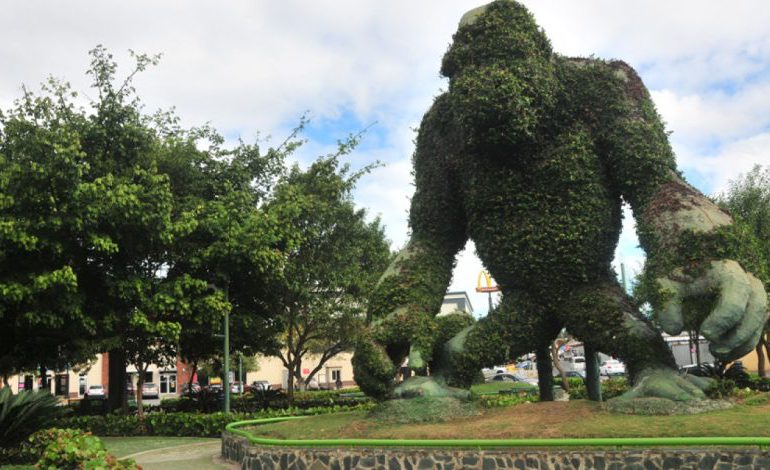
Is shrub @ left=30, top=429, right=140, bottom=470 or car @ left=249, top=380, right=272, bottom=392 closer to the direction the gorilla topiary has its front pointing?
the shrub

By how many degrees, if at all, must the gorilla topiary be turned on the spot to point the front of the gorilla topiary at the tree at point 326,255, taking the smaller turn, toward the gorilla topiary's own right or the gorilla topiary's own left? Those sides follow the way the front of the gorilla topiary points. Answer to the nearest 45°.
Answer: approximately 90° to the gorilla topiary's own right

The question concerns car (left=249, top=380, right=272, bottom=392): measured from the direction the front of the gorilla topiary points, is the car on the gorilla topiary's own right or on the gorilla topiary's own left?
on the gorilla topiary's own right

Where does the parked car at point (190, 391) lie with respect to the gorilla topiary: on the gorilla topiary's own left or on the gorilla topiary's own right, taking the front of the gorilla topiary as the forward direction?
on the gorilla topiary's own right

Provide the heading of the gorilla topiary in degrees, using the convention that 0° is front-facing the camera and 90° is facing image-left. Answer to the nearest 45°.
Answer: approximately 45°

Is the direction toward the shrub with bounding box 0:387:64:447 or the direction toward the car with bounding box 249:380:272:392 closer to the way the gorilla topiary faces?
the shrub

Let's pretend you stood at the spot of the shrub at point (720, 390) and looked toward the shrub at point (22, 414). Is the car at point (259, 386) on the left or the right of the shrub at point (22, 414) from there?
right

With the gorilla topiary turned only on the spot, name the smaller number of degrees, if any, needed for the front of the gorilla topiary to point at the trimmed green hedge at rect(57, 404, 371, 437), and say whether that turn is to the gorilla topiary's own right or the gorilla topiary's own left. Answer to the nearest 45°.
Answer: approximately 90° to the gorilla topiary's own right

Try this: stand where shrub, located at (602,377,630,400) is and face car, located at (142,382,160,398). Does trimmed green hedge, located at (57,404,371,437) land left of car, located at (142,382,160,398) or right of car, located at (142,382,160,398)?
left

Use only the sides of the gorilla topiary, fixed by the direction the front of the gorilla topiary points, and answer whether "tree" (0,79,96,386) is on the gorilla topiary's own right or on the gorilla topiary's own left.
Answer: on the gorilla topiary's own right

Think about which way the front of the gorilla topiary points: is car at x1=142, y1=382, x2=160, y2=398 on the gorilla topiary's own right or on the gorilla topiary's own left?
on the gorilla topiary's own right
